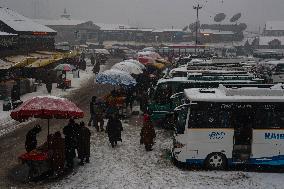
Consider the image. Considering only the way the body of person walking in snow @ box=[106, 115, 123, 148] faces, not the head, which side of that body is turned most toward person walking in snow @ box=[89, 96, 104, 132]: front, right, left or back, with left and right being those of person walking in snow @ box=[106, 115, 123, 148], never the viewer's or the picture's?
front

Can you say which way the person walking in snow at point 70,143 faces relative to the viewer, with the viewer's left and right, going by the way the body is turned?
facing away from the viewer

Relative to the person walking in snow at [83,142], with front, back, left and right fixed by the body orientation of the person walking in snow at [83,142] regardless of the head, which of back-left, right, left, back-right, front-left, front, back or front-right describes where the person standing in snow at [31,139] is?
left

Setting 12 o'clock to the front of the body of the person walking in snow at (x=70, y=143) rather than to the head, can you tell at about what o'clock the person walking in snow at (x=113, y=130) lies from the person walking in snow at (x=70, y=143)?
the person walking in snow at (x=113, y=130) is roughly at 1 o'clock from the person walking in snow at (x=70, y=143).

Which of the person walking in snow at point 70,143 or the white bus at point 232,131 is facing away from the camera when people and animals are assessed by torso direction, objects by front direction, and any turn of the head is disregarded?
the person walking in snow

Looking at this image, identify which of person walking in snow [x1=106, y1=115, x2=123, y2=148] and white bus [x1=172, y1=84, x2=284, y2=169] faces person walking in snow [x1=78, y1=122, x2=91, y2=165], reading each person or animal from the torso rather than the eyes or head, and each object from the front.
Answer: the white bus

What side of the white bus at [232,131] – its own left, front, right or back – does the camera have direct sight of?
left

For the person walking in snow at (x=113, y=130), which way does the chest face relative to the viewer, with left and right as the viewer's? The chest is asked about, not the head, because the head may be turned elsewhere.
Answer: facing away from the viewer

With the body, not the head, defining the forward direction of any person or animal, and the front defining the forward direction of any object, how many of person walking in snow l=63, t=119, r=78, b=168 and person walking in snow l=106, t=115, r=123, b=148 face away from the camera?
2

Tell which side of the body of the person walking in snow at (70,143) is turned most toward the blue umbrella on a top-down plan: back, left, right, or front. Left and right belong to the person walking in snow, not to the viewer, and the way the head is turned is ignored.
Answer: front

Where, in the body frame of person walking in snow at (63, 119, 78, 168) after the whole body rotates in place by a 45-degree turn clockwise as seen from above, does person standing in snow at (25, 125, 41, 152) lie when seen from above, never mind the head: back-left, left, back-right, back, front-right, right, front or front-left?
back-left

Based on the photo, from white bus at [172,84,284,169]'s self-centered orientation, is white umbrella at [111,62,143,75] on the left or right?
on its right
